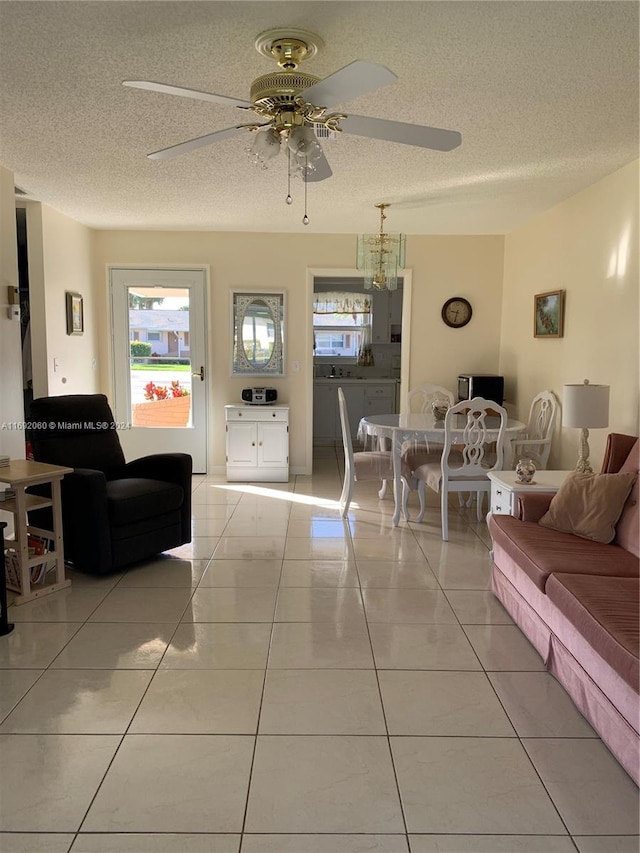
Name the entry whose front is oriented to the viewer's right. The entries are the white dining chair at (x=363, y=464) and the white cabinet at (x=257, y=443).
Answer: the white dining chair

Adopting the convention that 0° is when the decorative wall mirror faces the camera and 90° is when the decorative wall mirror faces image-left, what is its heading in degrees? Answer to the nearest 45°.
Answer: approximately 0°

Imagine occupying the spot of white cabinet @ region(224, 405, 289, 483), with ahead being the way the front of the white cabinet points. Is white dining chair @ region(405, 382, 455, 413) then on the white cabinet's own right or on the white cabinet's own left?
on the white cabinet's own left

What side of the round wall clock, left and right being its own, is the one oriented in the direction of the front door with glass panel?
right

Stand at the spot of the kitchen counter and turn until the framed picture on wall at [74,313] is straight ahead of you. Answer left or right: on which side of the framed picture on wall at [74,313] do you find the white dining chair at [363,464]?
left

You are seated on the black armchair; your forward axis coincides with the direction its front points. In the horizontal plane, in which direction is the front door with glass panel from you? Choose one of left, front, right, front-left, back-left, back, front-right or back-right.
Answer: back-left

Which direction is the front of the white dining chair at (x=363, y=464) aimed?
to the viewer's right

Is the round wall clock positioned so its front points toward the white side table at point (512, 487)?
yes
